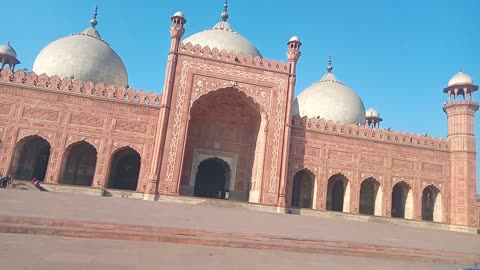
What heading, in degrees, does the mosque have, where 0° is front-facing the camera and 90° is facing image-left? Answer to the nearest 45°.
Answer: approximately 0°
